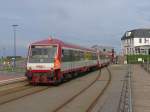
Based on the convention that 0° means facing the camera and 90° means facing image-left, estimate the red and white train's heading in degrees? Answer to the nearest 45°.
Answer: approximately 45°
